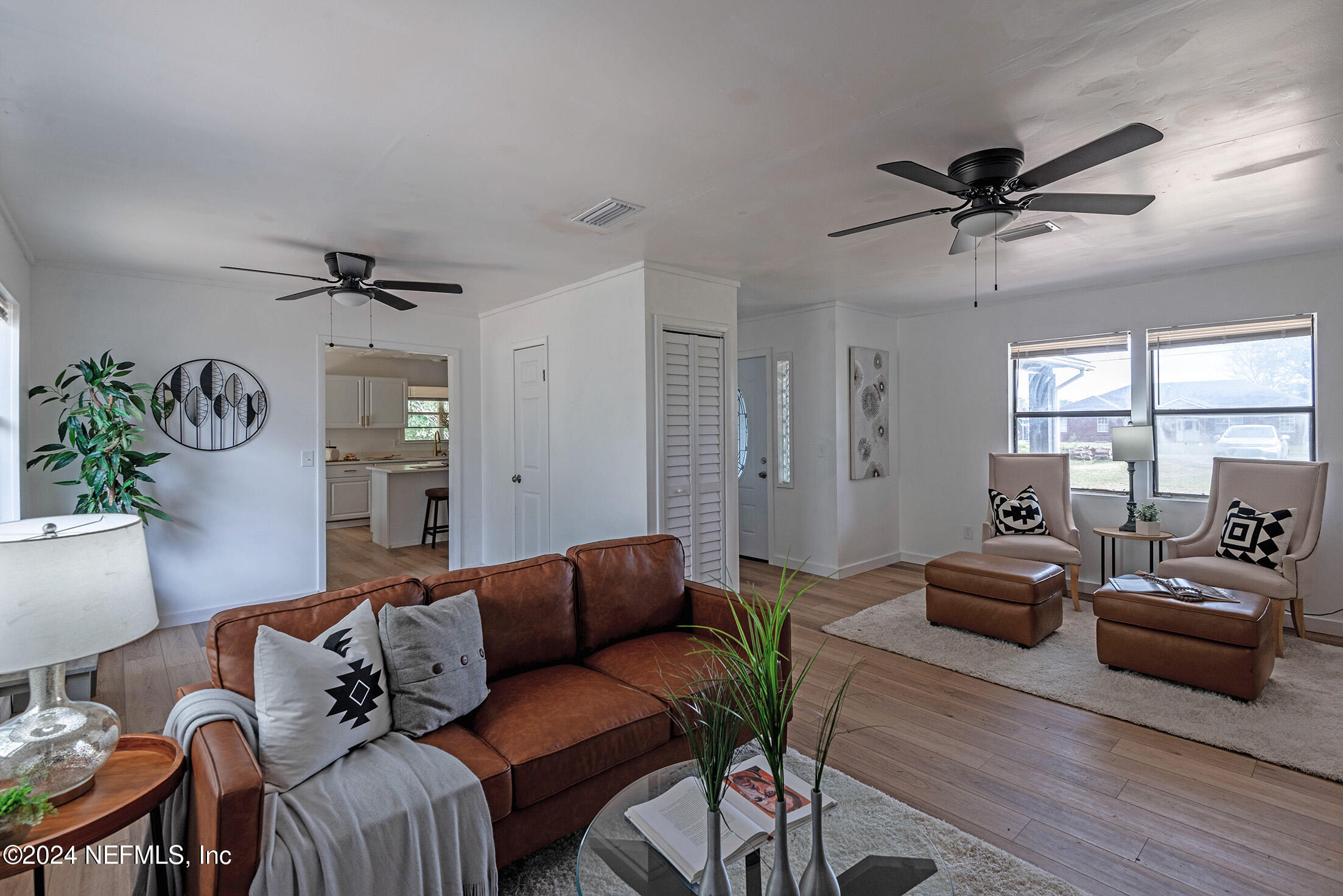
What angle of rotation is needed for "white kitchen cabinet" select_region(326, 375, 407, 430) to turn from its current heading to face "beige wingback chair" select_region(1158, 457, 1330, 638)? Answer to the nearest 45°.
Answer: approximately 45° to its left

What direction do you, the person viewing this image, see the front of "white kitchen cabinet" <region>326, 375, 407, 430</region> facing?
facing the viewer

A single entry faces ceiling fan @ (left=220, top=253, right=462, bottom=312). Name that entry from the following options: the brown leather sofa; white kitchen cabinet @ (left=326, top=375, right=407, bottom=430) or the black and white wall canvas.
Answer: the white kitchen cabinet

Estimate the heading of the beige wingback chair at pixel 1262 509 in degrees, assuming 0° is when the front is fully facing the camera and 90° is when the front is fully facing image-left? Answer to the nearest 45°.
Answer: approximately 45°

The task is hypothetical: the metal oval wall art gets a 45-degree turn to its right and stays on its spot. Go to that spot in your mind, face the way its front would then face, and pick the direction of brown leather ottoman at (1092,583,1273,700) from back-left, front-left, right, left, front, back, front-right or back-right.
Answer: left

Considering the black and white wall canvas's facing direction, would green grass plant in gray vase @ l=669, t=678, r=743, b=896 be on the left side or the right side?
on its right

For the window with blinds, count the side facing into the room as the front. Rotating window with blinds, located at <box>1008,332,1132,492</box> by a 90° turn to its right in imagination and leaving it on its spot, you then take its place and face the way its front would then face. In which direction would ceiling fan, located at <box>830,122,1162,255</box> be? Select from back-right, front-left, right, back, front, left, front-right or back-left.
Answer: left

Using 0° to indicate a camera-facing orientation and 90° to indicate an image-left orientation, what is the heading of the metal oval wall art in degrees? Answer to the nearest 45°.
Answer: approximately 0°

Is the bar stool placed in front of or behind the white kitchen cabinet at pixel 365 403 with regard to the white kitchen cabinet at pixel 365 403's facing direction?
in front

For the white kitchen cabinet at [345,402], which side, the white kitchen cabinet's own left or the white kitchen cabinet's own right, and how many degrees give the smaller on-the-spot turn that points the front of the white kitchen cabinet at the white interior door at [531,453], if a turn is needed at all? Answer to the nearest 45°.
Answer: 0° — it already faces it

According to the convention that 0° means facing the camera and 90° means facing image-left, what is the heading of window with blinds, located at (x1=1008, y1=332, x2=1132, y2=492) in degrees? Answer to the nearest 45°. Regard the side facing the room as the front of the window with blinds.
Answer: approximately 0°
